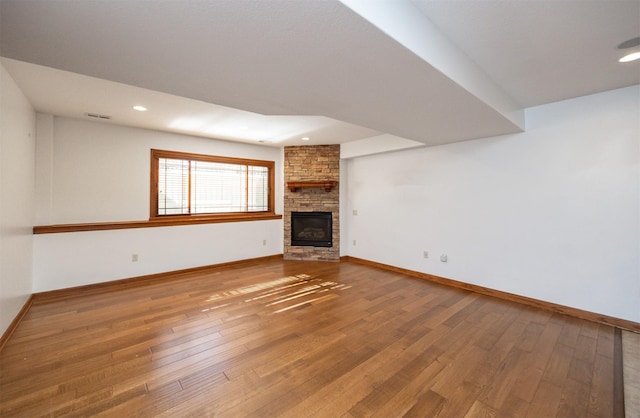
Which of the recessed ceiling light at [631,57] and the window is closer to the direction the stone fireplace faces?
the recessed ceiling light

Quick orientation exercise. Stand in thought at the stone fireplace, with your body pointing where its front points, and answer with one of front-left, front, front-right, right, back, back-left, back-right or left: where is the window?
right

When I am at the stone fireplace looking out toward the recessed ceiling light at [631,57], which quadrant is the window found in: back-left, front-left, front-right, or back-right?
back-right

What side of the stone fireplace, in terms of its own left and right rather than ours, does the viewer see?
front

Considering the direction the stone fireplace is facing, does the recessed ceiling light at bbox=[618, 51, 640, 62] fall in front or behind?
in front

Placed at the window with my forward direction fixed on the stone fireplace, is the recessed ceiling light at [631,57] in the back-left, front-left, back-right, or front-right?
front-right

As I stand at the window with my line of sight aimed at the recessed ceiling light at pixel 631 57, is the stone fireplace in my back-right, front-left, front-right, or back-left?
front-left
